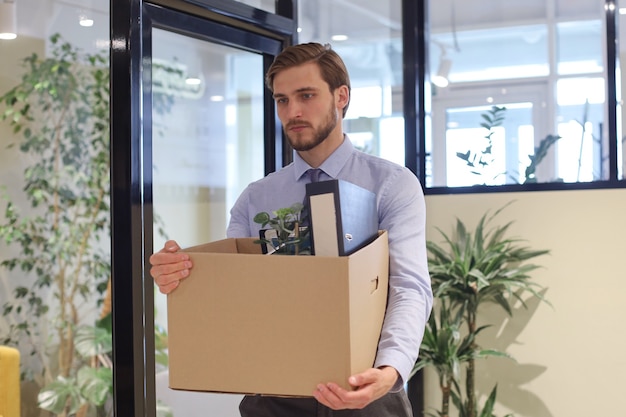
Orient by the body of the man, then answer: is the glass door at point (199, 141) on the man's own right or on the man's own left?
on the man's own right

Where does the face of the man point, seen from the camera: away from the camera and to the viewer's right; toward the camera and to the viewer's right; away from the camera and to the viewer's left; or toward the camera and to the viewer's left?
toward the camera and to the viewer's left

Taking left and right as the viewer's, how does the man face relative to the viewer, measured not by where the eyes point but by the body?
facing the viewer and to the left of the viewer

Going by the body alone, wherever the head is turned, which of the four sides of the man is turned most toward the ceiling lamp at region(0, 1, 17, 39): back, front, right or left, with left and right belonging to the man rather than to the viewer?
right

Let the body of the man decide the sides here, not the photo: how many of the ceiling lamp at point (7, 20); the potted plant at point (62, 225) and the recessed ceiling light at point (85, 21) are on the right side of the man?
3

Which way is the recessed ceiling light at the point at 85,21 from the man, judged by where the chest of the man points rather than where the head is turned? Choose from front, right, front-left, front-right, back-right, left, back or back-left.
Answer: right

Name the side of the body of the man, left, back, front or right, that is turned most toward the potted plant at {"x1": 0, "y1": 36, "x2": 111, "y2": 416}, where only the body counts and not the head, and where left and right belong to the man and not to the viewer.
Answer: right
